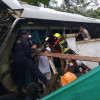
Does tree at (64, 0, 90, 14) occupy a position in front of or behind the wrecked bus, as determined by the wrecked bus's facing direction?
behind

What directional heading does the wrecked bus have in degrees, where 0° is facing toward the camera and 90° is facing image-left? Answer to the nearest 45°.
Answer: approximately 45°
